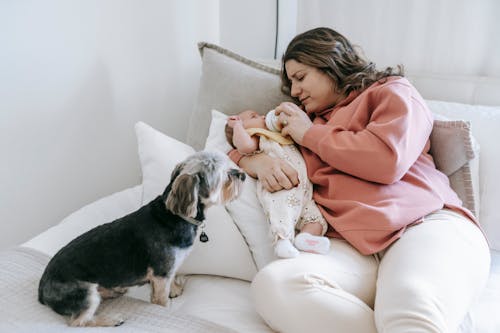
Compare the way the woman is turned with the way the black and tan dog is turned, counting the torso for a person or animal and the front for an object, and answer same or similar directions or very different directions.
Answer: very different directions

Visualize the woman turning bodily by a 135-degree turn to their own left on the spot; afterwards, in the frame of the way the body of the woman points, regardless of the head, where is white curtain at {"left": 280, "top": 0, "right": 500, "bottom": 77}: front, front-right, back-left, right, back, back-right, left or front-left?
left

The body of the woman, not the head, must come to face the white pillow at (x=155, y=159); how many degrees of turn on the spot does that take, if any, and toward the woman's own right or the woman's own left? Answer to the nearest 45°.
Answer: approximately 45° to the woman's own right

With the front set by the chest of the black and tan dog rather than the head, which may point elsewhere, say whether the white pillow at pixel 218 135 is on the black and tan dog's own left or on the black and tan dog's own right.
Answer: on the black and tan dog's own left

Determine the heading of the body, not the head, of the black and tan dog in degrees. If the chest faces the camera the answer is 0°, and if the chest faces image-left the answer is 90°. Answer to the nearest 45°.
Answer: approximately 270°

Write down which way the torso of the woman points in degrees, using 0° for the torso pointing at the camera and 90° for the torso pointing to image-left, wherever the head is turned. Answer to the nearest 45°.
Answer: approximately 45°

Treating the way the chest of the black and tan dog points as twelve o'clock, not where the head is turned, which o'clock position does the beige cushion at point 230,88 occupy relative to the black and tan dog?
The beige cushion is roughly at 10 o'clock from the black and tan dog.

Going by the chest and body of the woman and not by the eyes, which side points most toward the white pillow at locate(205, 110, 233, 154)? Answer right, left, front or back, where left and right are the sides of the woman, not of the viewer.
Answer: right

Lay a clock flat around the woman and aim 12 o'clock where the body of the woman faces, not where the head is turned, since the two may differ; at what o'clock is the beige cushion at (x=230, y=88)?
The beige cushion is roughly at 3 o'clock from the woman.

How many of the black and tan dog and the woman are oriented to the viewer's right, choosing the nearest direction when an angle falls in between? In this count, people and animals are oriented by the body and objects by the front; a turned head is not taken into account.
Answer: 1
